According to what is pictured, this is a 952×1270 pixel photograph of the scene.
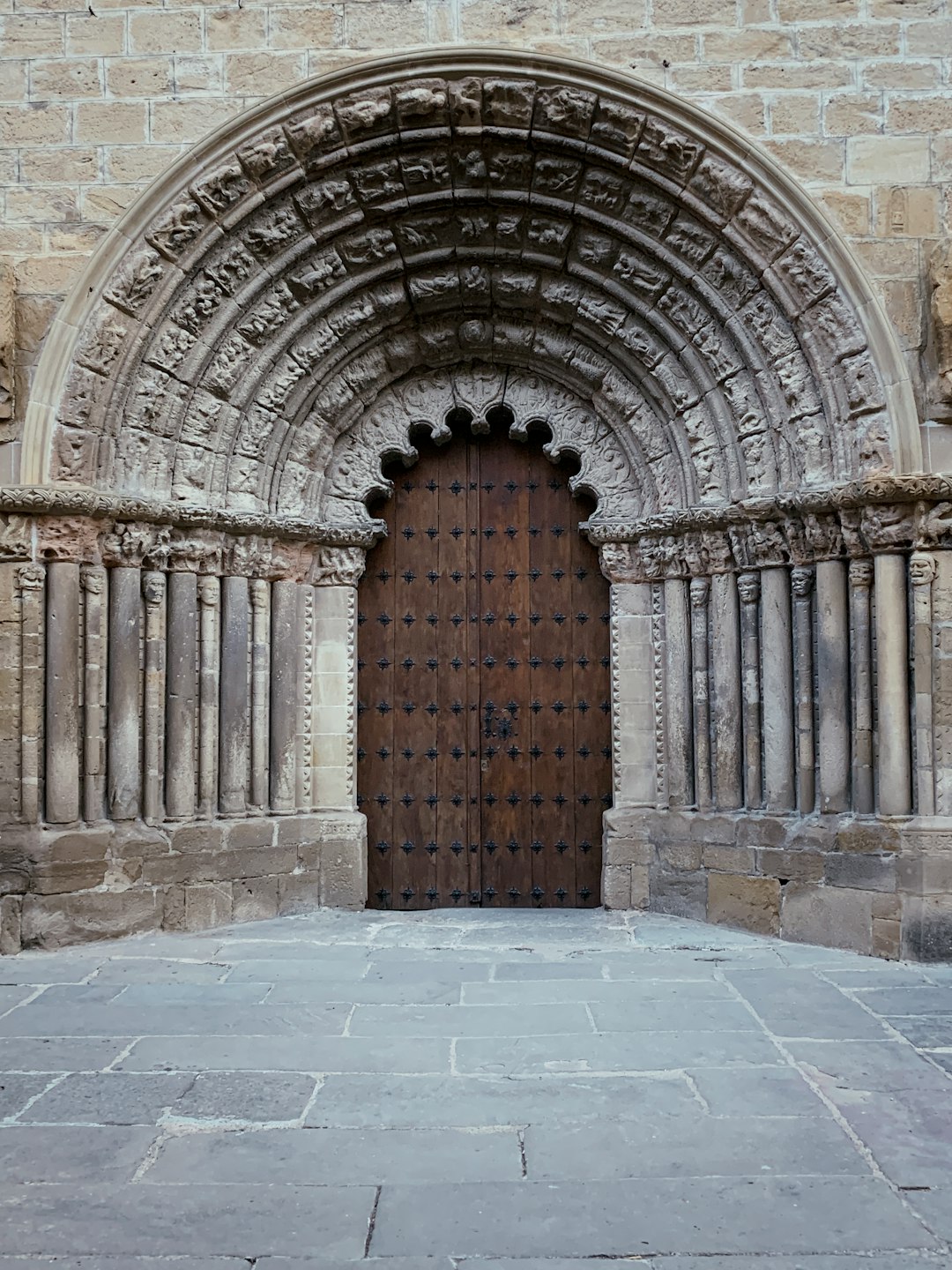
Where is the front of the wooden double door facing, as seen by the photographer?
facing the viewer
